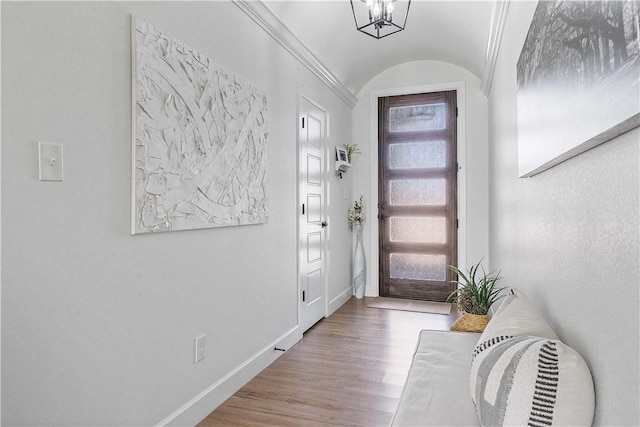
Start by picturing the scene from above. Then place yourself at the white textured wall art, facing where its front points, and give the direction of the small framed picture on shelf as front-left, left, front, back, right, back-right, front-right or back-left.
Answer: left

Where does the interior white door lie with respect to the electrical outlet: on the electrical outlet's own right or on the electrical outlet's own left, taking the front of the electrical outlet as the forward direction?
on the electrical outlet's own left

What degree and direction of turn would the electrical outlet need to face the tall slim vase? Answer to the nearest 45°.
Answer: approximately 90° to its left

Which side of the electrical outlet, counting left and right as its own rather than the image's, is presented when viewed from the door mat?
left

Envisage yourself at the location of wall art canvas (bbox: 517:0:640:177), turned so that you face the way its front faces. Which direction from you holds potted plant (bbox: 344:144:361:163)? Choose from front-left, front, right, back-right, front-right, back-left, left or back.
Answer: right

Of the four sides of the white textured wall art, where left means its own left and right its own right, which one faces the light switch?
right

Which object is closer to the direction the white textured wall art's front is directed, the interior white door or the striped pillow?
the striped pillow

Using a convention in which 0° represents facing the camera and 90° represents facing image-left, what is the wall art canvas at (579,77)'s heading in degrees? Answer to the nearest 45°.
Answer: approximately 45°

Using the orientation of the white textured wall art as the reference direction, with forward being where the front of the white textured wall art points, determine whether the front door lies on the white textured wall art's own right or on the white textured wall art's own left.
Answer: on the white textured wall art's own left

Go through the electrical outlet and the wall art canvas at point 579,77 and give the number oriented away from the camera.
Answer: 0

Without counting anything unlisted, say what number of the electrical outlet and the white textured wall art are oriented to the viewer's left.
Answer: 0

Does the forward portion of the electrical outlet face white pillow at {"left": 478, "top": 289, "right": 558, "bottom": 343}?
yes

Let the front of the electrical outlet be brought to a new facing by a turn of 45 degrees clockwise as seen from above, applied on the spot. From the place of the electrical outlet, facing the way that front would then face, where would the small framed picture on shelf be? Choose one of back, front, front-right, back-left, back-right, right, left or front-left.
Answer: back-left

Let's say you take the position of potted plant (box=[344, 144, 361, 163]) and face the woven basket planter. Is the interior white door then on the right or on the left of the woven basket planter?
right

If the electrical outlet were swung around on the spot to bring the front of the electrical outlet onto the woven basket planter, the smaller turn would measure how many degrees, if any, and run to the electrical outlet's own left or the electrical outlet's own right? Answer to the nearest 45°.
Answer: approximately 45° to the electrical outlet's own left
